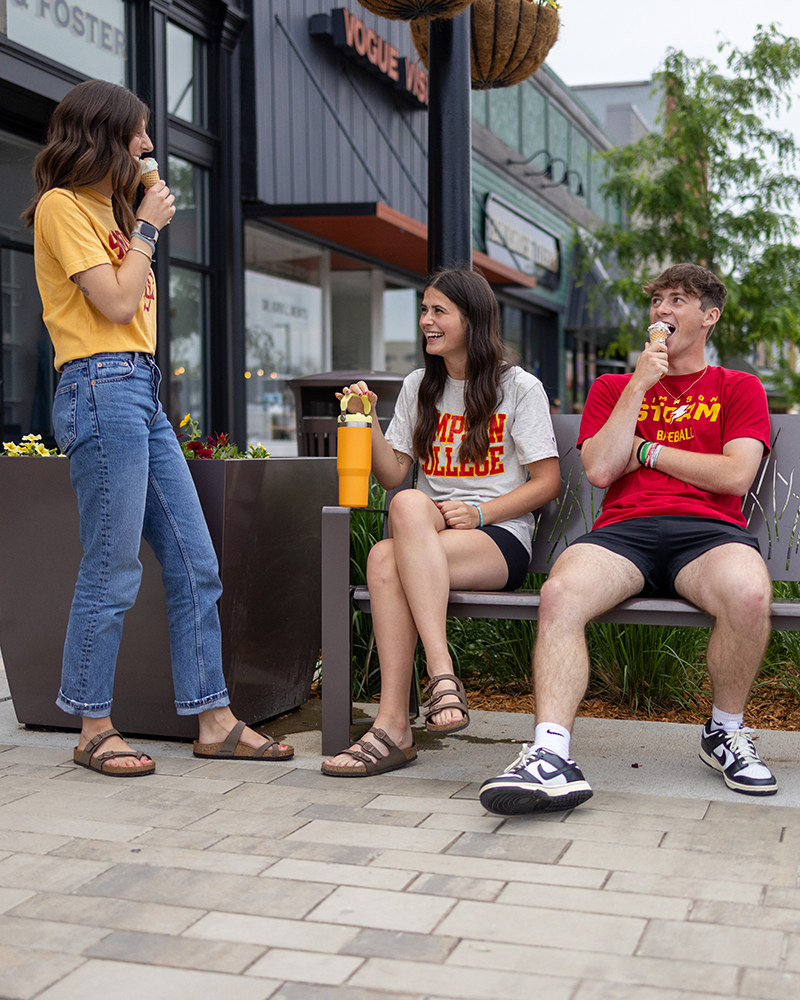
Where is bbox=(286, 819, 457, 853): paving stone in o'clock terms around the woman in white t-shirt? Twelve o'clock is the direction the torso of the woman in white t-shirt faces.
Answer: The paving stone is roughly at 11 o'clock from the woman in white t-shirt.

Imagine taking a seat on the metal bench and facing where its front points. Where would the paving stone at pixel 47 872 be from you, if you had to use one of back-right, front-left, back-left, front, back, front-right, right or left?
front-right

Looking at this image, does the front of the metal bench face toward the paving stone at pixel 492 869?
yes

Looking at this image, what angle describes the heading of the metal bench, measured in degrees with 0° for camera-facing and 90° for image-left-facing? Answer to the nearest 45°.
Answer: approximately 0°

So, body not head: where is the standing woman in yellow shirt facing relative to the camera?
to the viewer's right

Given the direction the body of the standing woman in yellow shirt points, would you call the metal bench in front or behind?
in front

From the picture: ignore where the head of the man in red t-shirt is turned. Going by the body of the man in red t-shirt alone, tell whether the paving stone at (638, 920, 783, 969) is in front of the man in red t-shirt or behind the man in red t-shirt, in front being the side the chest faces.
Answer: in front

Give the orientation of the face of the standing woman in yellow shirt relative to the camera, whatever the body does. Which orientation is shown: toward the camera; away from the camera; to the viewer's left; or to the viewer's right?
to the viewer's right

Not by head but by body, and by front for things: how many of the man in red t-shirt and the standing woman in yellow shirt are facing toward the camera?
1
